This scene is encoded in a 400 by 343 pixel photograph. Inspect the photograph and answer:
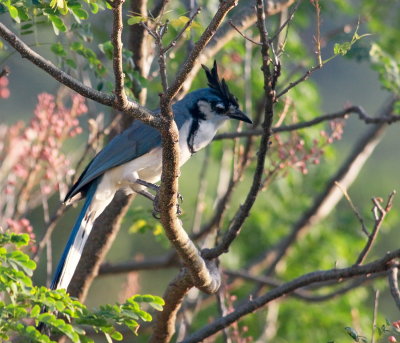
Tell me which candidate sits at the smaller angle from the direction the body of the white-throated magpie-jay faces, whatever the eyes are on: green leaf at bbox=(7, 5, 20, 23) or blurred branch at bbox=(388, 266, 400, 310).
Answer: the blurred branch

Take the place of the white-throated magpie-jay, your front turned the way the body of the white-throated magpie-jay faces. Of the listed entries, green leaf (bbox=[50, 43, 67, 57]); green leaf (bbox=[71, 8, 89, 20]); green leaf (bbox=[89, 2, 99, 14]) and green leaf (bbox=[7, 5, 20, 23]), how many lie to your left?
0

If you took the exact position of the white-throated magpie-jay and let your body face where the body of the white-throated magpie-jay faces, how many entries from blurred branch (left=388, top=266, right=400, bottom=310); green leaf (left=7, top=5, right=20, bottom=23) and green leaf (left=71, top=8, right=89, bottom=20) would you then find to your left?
0

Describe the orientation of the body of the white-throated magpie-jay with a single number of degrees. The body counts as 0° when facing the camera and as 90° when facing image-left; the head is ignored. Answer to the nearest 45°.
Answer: approximately 270°

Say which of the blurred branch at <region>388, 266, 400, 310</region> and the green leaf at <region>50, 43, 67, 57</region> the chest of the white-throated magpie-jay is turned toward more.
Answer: the blurred branch

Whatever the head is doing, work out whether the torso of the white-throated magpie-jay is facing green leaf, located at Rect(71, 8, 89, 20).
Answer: no

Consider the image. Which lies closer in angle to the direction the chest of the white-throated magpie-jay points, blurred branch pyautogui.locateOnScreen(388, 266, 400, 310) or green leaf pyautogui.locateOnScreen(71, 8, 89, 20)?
the blurred branch

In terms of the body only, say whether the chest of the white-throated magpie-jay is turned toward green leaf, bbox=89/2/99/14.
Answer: no
